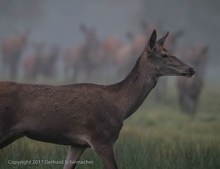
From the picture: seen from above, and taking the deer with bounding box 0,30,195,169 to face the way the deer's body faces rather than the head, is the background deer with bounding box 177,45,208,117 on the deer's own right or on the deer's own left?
on the deer's own left

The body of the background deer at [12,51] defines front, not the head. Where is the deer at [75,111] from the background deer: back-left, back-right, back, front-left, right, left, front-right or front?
right

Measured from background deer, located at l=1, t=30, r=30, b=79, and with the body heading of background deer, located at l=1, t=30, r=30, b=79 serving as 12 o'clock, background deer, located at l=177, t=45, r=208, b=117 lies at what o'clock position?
background deer, located at l=177, t=45, r=208, b=117 is roughly at 2 o'clock from background deer, located at l=1, t=30, r=30, b=79.

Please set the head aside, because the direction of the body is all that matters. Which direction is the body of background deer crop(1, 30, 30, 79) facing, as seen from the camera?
to the viewer's right

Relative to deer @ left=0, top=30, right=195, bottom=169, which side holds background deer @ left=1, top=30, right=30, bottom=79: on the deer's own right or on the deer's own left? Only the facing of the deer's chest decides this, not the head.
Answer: on the deer's own left

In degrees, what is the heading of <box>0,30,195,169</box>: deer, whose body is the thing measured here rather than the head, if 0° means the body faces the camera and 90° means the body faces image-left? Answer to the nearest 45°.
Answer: approximately 270°
